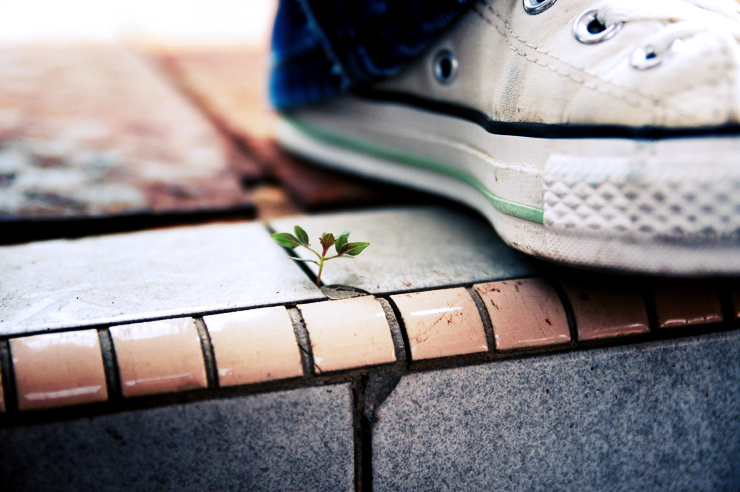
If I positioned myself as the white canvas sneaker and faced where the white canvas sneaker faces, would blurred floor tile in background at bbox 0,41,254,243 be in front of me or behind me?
behind

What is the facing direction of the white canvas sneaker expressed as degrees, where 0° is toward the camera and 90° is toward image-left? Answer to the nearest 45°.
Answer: approximately 315°
